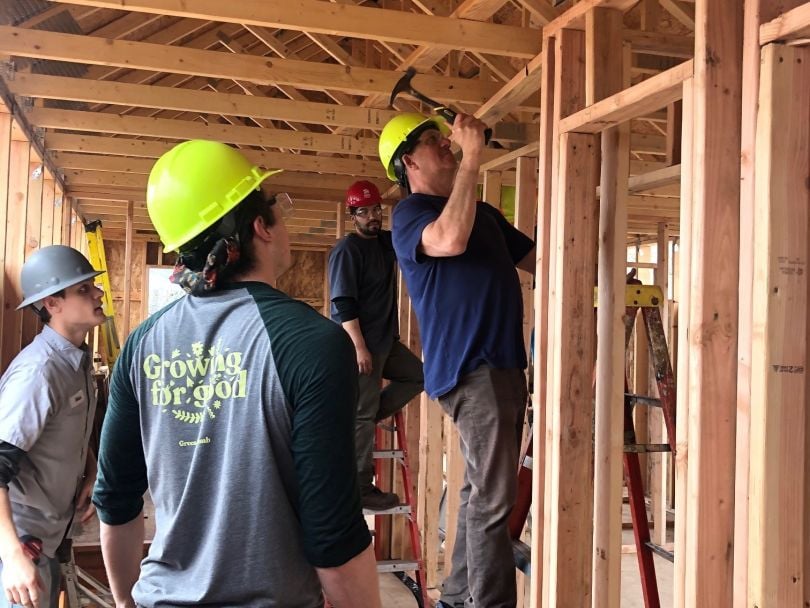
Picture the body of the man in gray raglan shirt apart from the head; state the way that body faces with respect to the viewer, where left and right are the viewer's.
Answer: facing away from the viewer and to the right of the viewer

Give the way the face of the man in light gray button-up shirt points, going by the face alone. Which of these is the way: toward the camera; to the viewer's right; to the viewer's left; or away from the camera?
to the viewer's right

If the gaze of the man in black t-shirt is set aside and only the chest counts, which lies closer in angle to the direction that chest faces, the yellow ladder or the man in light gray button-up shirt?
the man in light gray button-up shirt

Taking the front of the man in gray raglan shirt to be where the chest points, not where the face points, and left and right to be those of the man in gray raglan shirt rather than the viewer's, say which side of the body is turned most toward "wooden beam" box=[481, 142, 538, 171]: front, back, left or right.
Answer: front

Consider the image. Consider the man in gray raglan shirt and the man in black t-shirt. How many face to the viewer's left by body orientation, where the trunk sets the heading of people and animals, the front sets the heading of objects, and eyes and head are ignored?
0

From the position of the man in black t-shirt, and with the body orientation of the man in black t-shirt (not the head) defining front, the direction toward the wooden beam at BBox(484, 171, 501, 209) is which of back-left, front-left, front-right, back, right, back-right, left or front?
left

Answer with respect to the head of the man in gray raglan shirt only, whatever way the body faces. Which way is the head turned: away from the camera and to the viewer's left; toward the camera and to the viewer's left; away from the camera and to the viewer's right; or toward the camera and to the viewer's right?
away from the camera and to the viewer's right

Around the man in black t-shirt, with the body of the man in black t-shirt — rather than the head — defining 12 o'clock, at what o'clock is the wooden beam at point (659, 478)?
The wooden beam is roughly at 9 o'clock from the man in black t-shirt.

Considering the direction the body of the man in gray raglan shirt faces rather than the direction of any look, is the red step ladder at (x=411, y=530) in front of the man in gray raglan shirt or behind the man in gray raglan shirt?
in front

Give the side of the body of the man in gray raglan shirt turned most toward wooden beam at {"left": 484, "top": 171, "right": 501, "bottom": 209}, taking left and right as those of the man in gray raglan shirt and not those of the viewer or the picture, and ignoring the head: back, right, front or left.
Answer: front

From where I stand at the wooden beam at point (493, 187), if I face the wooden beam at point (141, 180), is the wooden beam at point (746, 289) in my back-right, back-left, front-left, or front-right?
back-left

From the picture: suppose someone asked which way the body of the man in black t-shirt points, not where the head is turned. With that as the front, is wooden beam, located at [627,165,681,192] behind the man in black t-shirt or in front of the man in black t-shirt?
in front
